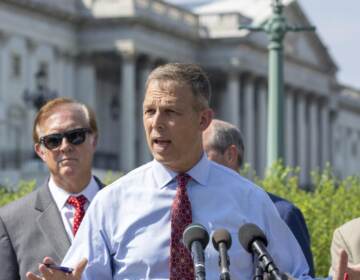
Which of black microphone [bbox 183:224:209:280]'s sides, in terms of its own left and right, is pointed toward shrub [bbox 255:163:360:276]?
front

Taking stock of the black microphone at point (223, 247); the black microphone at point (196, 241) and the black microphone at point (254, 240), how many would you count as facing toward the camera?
0

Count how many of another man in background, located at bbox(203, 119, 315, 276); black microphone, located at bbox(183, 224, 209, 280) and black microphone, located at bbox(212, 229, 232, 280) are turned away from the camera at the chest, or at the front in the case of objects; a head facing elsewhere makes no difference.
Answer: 2

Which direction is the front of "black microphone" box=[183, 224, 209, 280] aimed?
away from the camera

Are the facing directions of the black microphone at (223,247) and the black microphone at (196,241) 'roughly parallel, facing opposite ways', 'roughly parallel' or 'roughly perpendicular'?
roughly parallel

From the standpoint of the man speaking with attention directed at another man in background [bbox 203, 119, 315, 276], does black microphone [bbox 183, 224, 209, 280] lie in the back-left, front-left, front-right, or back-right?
back-right

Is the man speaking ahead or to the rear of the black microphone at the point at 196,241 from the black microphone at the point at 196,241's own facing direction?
ahead

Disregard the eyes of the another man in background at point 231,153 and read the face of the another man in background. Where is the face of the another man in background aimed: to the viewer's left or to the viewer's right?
to the viewer's left

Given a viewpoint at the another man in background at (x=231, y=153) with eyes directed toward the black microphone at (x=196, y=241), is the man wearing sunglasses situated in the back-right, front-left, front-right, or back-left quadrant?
front-right

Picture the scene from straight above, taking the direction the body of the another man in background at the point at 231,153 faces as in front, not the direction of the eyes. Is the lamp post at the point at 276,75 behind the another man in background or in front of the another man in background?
behind

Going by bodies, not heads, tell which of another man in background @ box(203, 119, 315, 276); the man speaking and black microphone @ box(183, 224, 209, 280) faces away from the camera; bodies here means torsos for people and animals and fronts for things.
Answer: the black microphone

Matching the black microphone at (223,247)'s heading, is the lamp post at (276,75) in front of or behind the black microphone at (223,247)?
in front

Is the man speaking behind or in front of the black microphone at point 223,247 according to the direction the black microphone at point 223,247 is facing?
in front

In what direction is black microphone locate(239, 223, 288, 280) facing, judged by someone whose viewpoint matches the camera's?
facing away from the viewer and to the left of the viewer

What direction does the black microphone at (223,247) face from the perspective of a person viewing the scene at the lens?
facing away from the viewer

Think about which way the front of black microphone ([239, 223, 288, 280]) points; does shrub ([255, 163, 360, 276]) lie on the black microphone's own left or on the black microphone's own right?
on the black microphone's own right
